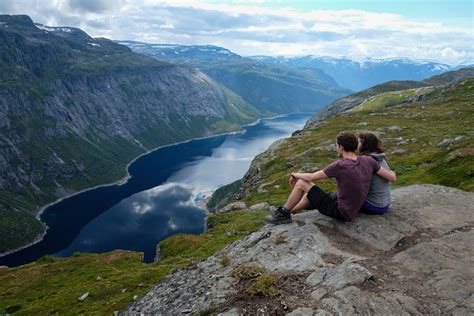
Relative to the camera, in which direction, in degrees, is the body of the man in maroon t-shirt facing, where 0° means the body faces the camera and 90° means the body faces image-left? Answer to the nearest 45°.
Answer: approximately 135°

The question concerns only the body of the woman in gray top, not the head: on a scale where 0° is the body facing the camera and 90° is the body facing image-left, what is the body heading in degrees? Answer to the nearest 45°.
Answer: approximately 135°

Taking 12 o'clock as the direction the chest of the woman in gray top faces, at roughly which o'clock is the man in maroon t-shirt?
The man in maroon t-shirt is roughly at 9 o'clock from the woman in gray top.

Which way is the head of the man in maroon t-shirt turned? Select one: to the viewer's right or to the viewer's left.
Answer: to the viewer's left

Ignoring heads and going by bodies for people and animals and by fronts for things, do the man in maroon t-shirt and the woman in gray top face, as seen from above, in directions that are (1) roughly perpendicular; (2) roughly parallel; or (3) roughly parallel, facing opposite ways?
roughly parallel

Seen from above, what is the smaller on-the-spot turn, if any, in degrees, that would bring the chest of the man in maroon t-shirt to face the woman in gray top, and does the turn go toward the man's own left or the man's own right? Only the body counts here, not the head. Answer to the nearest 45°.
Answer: approximately 90° to the man's own right

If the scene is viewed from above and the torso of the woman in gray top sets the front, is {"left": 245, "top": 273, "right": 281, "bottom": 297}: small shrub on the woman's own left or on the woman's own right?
on the woman's own left

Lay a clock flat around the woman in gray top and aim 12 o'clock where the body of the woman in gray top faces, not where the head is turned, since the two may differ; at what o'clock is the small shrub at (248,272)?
The small shrub is roughly at 9 o'clock from the woman in gray top.

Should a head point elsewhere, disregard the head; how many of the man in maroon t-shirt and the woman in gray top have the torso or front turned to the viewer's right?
0

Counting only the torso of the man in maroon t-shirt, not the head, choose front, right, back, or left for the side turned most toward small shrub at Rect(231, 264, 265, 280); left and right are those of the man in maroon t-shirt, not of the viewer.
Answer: left

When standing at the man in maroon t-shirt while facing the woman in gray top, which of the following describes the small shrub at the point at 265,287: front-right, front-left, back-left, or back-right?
back-right
